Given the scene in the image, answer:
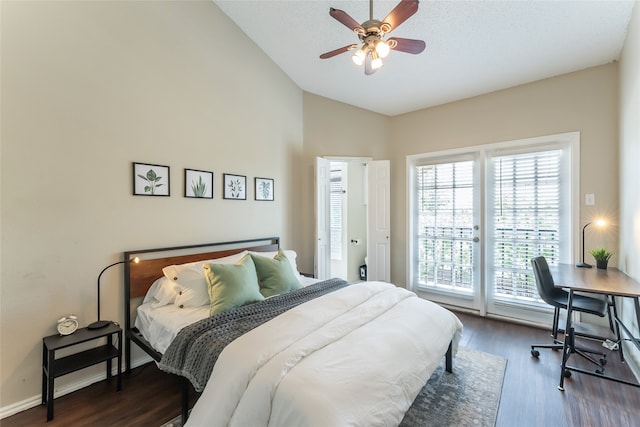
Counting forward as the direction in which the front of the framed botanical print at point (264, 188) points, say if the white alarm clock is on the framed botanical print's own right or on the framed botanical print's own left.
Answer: on the framed botanical print's own right

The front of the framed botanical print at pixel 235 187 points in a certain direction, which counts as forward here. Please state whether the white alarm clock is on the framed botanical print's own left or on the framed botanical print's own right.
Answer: on the framed botanical print's own right

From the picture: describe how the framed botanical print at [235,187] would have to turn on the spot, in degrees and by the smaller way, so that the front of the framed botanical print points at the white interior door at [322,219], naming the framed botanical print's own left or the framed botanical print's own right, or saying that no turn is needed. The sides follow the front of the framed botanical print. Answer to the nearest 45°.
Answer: approximately 45° to the framed botanical print's own left

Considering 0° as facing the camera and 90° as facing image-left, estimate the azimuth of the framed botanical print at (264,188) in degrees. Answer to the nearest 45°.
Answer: approximately 315°

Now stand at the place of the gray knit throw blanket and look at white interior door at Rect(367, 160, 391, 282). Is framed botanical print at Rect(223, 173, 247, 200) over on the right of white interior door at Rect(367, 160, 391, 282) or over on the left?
left

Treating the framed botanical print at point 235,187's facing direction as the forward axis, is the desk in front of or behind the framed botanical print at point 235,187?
in front

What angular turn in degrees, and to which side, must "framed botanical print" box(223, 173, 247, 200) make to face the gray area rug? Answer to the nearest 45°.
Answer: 0° — it already faces it

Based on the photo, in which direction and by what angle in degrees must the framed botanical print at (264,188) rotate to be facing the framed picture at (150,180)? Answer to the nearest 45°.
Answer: approximately 90° to its right
